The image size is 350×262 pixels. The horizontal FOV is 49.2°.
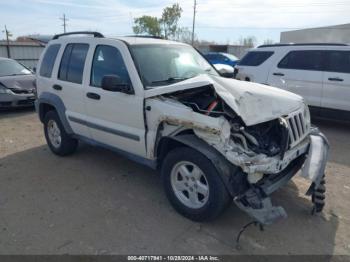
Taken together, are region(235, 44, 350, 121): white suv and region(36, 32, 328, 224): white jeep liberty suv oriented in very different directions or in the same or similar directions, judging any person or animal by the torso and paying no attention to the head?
same or similar directions

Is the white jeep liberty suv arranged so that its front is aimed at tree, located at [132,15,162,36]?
no

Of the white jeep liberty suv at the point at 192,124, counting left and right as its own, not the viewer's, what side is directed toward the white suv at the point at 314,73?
left

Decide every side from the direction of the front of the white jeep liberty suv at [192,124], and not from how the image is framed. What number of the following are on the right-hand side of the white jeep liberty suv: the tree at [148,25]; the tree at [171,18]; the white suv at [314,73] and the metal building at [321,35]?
0

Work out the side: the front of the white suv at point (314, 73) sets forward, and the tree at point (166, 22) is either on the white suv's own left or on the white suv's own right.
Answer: on the white suv's own left

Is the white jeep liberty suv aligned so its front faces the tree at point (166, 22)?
no

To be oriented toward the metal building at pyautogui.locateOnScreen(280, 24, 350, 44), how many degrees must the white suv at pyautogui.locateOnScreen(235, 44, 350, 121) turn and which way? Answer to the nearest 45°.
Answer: approximately 90° to its left

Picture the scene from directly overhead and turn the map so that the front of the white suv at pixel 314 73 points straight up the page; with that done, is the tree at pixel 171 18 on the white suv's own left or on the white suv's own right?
on the white suv's own left

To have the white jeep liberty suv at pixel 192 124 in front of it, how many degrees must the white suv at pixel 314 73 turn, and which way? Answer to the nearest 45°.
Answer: approximately 90° to its right

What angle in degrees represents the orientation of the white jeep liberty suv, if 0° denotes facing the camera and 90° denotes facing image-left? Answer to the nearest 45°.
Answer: approximately 315°

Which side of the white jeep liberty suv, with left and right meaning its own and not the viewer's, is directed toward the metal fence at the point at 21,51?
back

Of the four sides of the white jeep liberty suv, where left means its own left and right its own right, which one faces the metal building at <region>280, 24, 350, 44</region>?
left

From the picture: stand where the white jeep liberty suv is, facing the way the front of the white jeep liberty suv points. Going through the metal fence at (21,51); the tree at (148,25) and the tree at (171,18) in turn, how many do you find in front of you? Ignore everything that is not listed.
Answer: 0

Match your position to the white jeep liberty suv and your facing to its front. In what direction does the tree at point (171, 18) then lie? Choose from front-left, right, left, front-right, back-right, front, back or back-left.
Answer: back-left
